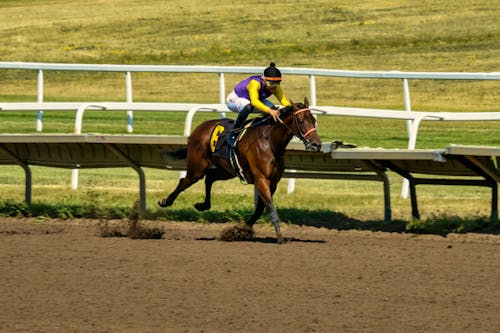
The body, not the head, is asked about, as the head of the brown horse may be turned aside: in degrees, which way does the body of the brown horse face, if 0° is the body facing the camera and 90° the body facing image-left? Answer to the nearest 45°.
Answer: approximately 315°

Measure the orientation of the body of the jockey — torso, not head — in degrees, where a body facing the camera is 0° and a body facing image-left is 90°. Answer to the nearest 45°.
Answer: approximately 315°
